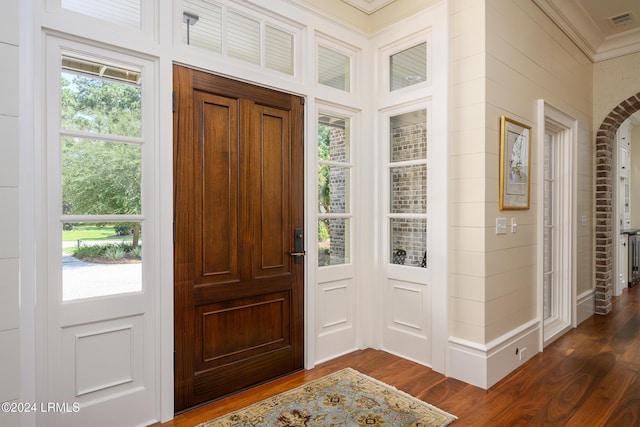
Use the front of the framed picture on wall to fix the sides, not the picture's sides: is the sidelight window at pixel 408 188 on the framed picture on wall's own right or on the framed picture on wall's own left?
on the framed picture on wall's own right

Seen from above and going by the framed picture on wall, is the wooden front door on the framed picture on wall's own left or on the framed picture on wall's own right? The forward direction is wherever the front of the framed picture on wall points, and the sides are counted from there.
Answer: on the framed picture on wall's own right

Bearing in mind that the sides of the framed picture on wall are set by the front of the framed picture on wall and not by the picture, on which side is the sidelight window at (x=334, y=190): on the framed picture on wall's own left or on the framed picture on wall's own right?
on the framed picture on wall's own right

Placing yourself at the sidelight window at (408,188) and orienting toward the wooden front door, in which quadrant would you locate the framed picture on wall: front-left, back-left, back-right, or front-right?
back-left

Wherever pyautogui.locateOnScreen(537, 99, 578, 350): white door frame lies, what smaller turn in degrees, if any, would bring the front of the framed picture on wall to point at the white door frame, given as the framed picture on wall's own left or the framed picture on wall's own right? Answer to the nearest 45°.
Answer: approximately 135° to the framed picture on wall's own left
